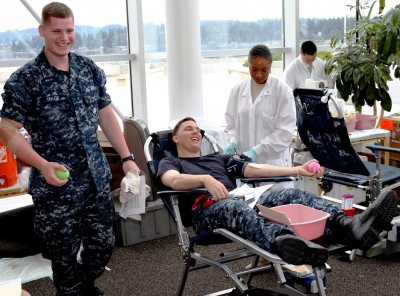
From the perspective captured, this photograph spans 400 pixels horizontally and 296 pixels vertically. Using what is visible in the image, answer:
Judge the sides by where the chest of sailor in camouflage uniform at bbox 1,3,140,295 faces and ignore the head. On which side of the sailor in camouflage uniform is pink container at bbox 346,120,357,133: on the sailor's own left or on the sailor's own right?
on the sailor's own left

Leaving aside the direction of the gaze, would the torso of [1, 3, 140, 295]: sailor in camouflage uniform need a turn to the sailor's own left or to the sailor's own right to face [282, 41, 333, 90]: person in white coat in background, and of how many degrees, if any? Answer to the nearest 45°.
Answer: approximately 90° to the sailor's own left

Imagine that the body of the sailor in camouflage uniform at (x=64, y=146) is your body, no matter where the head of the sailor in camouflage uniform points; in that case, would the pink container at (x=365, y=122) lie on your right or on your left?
on your left

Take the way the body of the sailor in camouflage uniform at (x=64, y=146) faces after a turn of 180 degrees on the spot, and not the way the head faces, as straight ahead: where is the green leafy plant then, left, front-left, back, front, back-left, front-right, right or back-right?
right

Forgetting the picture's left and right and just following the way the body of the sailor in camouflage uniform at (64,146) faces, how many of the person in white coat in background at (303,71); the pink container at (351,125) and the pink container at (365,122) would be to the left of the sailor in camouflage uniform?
3

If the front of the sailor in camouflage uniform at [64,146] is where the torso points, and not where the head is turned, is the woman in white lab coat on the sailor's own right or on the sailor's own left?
on the sailor's own left

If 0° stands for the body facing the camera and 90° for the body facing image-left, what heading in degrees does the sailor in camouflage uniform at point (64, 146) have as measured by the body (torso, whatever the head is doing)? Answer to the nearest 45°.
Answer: approximately 315°

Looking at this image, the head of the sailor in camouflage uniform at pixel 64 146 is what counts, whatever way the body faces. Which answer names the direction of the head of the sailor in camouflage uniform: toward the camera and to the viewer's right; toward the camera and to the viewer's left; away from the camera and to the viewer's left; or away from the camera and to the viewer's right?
toward the camera and to the viewer's right

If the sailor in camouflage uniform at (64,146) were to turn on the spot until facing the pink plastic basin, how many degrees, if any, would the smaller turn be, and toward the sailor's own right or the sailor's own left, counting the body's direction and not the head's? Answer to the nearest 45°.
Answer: approximately 45° to the sailor's own left

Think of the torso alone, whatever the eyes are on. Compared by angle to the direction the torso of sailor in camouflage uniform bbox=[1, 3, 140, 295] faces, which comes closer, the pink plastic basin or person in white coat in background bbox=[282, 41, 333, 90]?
the pink plastic basin

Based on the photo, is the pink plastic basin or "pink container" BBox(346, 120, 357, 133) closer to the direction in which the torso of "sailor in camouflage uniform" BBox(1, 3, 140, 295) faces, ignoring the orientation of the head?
the pink plastic basin

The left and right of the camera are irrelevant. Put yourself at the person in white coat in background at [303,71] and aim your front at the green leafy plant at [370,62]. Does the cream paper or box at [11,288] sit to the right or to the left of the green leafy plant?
right
